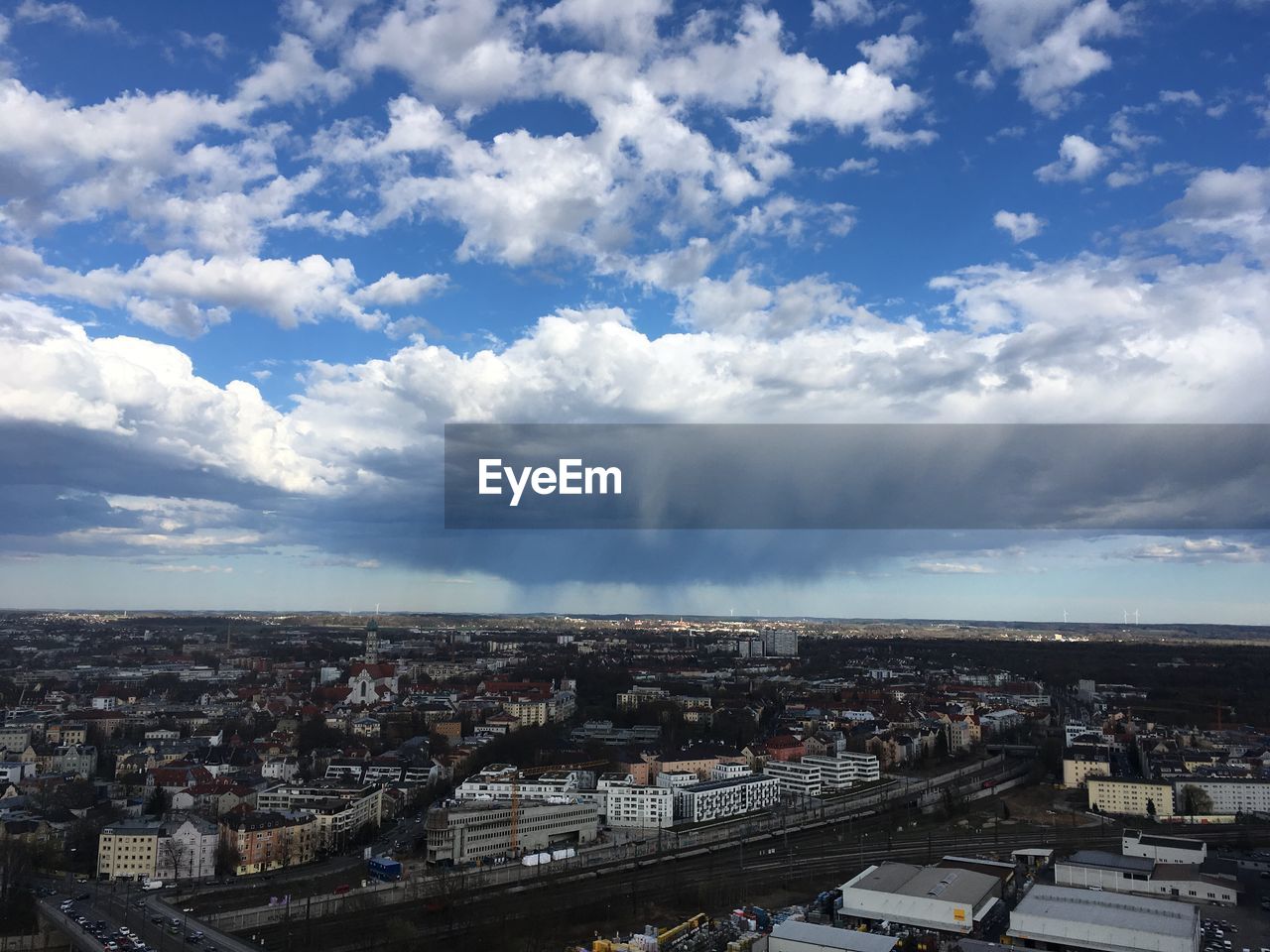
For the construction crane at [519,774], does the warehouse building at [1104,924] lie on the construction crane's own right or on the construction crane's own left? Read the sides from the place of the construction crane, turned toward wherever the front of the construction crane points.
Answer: on the construction crane's own right

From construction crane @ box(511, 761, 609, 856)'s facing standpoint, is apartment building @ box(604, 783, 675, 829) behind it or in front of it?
in front

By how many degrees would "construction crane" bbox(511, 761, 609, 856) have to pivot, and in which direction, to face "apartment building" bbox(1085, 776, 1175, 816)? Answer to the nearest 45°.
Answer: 0° — it already faces it

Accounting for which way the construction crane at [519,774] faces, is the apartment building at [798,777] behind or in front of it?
in front

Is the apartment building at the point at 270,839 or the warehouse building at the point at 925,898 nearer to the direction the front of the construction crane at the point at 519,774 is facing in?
the warehouse building

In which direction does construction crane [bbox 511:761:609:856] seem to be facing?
to the viewer's right
